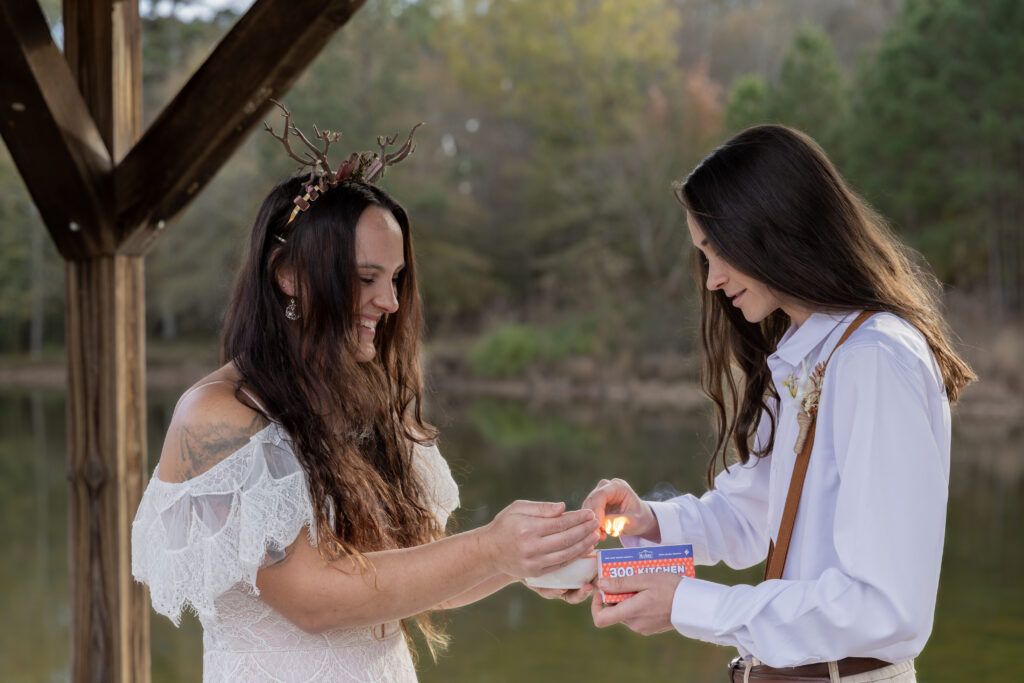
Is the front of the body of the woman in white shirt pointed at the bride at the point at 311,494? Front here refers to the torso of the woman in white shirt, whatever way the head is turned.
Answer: yes

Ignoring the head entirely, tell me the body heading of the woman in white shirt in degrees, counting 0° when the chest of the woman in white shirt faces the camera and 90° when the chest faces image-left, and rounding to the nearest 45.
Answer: approximately 90°

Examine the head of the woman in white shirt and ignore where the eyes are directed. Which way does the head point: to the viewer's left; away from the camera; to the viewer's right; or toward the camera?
to the viewer's left
